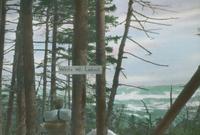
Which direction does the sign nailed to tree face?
toward the camera

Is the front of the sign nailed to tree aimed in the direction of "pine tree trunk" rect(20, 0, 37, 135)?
no
